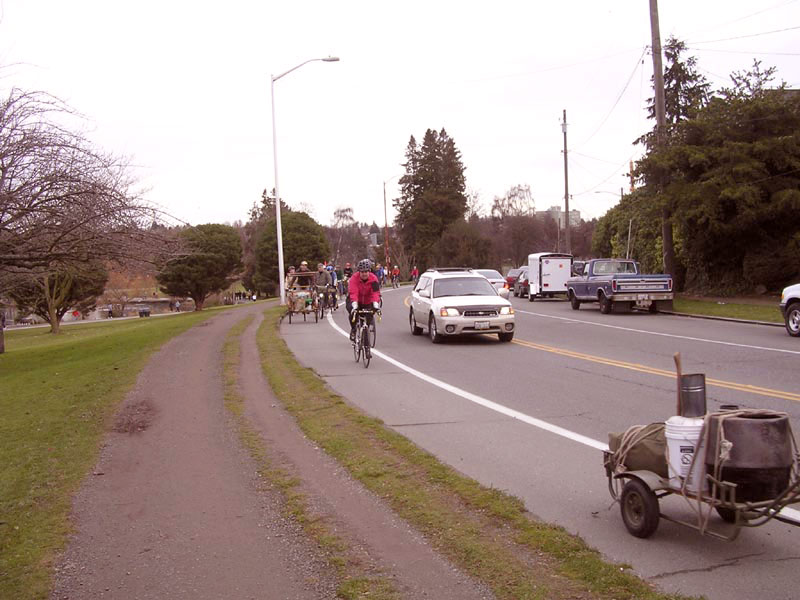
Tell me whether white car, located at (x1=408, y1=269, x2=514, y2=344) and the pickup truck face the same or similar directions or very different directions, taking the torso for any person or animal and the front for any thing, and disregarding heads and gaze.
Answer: very different directions

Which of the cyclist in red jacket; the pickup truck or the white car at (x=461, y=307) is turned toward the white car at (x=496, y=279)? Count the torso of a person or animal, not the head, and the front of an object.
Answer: the pickup truck

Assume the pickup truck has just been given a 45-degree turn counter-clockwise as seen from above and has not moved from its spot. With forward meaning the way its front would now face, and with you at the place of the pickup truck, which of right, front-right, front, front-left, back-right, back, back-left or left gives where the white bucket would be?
left

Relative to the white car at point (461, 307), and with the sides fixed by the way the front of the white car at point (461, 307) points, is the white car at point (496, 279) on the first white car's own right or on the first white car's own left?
on the first white car's own left

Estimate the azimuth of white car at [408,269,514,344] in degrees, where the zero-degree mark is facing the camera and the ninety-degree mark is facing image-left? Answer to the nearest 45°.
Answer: approximately 315°

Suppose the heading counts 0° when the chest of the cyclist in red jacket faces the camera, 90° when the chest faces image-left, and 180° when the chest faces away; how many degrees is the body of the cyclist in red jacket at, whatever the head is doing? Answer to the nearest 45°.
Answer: approximately 0°

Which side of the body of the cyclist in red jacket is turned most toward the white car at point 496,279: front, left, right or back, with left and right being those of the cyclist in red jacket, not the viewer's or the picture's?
back

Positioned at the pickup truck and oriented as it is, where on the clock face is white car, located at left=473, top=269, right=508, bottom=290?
The white car is roughly at 12 o'clock from the pickup truck.

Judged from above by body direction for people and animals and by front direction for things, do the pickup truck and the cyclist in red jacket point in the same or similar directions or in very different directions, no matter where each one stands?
very different directions

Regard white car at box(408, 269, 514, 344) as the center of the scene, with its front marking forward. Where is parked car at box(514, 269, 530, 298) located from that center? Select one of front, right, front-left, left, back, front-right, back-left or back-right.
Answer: back-left

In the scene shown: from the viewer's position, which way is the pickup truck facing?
facing away from the viewer and to the left of the viewer

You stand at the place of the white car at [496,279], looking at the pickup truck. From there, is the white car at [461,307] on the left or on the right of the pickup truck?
right

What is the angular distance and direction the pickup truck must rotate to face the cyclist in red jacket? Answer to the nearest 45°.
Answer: approximately 135° to its left
